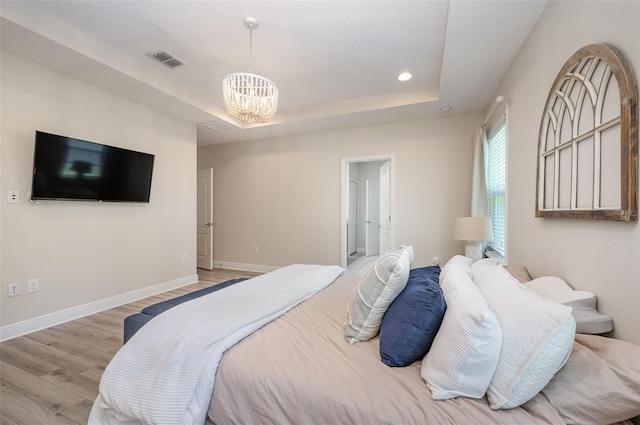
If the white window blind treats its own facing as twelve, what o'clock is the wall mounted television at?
The wall mounted television is roughly at 11 o'clock from the white window blind.

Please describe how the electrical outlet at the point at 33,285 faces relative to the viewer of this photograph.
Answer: facing the viewer and to the right of the viewer

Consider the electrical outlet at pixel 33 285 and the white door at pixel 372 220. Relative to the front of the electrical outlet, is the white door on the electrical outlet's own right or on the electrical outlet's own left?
on the electrical outlet's own left

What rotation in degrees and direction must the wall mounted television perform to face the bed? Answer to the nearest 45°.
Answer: approximately 45° to its right

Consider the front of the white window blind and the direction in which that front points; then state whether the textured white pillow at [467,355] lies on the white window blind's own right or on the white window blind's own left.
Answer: on the white window blind's own left

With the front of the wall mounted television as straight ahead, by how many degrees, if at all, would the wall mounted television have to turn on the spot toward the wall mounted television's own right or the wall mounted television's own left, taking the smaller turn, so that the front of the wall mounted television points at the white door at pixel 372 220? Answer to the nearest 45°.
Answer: approximately 45° to the wall mounted television's own left

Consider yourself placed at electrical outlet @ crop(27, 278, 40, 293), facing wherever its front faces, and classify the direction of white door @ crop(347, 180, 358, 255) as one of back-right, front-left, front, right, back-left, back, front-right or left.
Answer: front-left

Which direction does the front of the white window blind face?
to the viewer's left

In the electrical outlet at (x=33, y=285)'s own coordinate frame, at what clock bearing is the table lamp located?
The table lamp is roughly at 12 o'clock from the electrical outlet.

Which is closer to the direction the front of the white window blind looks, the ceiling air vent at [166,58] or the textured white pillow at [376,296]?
the ceiling air vent

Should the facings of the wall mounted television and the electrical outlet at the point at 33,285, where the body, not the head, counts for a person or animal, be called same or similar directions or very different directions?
same or similar directions

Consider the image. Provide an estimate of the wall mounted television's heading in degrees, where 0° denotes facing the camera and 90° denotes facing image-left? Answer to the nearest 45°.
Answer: approximately 315°

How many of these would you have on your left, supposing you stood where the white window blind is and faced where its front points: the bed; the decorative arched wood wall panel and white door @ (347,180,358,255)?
2

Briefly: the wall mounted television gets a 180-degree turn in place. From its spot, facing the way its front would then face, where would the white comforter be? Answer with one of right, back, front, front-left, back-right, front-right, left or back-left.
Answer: back-left

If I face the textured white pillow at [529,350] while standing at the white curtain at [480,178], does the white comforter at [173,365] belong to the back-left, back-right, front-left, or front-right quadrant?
front-right

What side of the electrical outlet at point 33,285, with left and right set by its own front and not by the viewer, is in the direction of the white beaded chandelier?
front

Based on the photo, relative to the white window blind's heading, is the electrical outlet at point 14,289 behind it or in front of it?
in front

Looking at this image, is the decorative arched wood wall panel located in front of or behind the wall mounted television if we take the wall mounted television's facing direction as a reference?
in front

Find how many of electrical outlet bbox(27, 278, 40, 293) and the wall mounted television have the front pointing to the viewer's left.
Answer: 0

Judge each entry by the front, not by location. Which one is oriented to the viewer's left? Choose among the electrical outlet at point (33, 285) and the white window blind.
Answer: the white window blind
